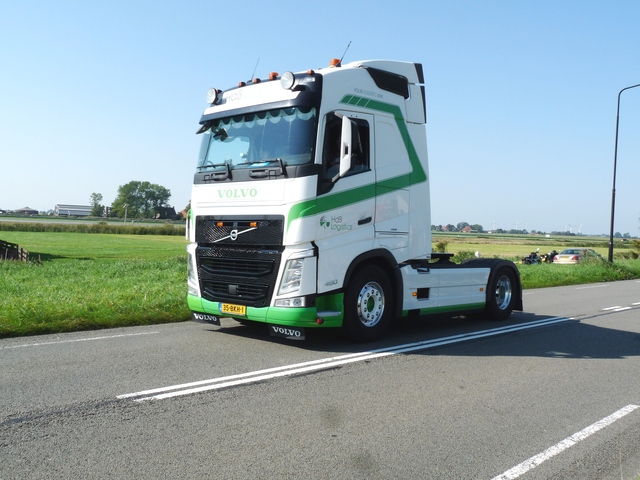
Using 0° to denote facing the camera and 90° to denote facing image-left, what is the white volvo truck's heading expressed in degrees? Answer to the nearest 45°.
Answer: approximately 45°
